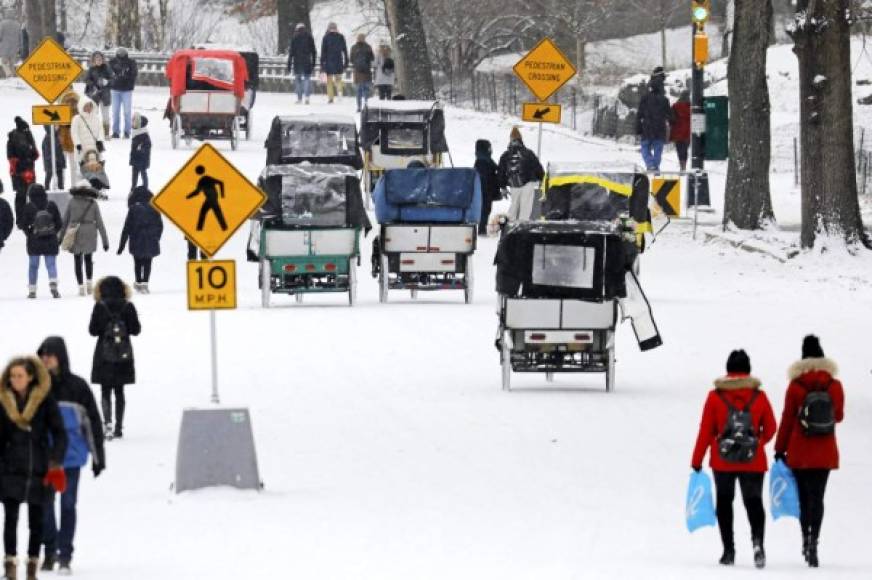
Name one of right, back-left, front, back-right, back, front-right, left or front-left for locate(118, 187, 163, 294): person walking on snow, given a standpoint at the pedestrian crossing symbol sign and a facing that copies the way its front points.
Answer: back

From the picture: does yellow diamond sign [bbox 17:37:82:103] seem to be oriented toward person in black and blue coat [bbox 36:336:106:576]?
yes

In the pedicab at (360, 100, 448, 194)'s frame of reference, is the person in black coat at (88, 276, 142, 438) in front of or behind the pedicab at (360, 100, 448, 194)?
behind

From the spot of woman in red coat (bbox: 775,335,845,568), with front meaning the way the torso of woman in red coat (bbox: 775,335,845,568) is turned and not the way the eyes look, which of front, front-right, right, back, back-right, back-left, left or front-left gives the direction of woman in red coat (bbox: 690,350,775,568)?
back-left

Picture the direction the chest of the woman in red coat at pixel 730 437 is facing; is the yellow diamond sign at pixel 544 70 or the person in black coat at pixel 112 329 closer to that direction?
the yellow diamond sign

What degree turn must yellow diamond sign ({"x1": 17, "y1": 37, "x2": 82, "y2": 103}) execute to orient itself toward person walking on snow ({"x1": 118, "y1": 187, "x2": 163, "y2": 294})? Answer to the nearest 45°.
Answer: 0° — it already faces them

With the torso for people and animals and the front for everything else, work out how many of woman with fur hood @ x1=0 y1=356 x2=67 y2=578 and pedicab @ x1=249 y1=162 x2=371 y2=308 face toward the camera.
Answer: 1

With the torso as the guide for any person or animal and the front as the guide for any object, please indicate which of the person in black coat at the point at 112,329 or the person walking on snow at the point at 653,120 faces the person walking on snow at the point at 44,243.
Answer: the person in black coat

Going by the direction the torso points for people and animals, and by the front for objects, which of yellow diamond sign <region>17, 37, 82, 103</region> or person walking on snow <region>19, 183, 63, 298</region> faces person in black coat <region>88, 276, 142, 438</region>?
the yellow diamond sign

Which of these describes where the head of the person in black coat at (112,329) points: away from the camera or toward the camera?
away from the camera

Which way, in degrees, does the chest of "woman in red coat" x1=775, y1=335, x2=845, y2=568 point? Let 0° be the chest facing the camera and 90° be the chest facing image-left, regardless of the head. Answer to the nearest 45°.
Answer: approximately 180°
